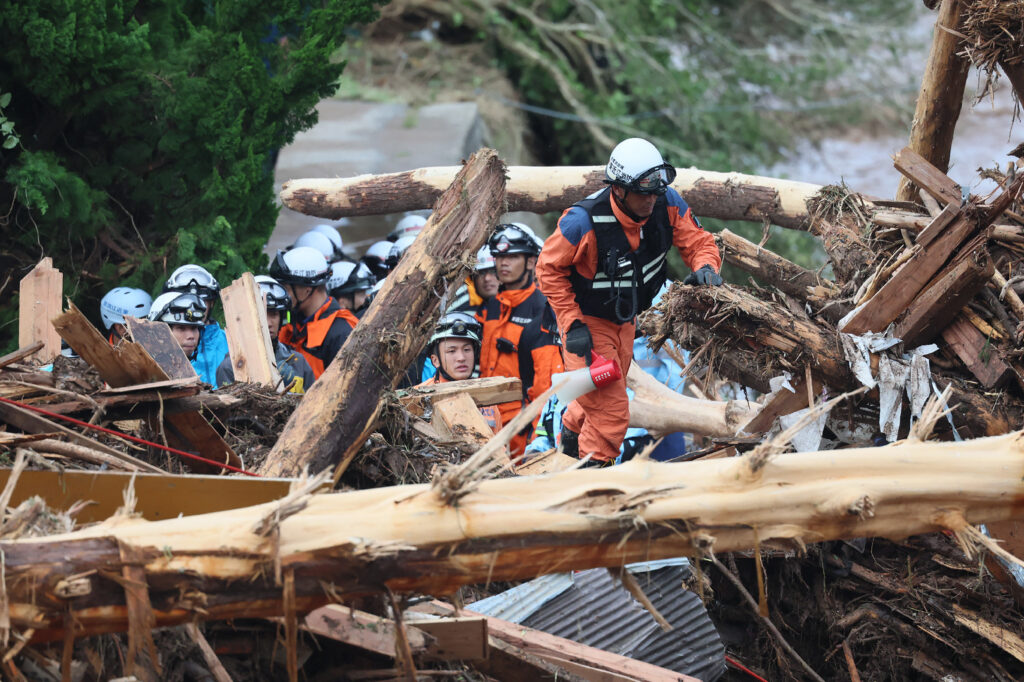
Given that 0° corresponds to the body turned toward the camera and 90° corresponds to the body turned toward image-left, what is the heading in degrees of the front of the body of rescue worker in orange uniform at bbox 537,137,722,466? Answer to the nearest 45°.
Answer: approximately 315°

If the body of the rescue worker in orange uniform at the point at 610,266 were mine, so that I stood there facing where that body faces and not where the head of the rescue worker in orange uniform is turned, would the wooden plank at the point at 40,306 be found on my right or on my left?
on my right

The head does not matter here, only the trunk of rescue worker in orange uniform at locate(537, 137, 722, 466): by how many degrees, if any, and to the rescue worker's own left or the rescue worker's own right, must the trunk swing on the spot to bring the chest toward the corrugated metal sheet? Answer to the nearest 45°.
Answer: approximately 45° to the rescue worker's own right

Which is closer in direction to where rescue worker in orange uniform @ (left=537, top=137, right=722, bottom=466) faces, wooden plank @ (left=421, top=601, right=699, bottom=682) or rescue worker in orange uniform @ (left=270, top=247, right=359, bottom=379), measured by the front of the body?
the wooden plank

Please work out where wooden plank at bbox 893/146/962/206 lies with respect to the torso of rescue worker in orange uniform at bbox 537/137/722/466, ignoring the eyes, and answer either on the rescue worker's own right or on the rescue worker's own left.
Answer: on the rescue worker's own left

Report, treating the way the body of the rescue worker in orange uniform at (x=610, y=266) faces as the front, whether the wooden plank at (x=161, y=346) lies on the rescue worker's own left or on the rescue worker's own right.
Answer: on the rescue worker's own right

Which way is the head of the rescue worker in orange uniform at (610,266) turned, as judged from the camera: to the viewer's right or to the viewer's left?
to the viewer's right

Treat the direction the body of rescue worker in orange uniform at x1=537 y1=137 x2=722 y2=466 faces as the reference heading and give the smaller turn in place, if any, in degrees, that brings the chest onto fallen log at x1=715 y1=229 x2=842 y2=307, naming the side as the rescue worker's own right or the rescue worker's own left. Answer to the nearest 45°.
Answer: approximately 45° to the rescue worker's own left

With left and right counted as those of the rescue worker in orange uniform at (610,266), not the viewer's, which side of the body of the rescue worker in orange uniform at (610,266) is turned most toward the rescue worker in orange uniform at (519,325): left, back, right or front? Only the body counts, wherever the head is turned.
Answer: back

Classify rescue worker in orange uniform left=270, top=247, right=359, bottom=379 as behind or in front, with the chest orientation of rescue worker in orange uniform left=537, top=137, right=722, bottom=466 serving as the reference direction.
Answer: behind

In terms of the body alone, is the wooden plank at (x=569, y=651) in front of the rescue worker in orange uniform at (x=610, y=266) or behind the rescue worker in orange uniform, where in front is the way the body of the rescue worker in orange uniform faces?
in front

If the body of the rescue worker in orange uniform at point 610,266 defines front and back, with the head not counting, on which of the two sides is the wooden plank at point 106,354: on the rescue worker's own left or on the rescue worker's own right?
on the rescue worker's own right

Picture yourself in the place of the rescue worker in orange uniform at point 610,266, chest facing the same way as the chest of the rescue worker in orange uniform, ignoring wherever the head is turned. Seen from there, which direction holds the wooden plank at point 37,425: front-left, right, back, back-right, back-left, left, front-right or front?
right

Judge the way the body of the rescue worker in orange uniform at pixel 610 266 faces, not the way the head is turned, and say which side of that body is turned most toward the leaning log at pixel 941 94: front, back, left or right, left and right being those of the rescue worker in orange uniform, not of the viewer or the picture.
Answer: left

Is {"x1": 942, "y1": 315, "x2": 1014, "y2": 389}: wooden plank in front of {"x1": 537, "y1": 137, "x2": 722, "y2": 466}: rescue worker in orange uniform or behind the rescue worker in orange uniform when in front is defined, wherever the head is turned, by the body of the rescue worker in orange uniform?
in front
